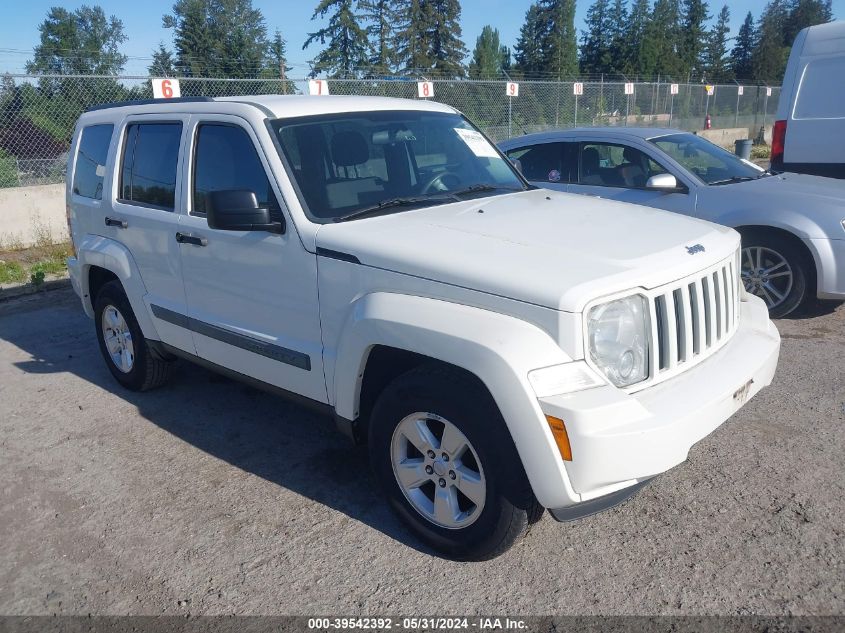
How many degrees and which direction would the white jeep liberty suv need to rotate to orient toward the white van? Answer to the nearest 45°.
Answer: approximately 90° to its left

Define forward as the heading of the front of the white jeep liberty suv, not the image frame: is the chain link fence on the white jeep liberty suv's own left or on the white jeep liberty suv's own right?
on the white jeep liberty suv's own left

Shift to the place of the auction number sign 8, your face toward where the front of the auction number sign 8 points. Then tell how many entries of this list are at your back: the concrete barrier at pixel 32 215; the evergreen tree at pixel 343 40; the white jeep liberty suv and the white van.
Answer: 1

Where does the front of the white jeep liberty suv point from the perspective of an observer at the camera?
facing the viewer and to the right of the viewer

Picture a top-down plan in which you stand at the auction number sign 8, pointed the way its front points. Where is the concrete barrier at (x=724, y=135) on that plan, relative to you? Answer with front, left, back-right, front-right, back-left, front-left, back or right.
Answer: back-left

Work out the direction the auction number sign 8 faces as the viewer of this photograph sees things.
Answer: facing the viewer

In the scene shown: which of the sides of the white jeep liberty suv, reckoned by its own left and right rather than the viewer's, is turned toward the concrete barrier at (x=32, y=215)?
back

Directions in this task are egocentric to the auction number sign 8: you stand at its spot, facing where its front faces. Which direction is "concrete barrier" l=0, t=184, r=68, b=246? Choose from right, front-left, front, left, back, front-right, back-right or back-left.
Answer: front-right

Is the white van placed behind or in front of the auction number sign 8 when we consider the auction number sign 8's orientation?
in front

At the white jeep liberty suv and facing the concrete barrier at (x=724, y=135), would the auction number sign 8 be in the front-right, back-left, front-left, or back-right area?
front-left

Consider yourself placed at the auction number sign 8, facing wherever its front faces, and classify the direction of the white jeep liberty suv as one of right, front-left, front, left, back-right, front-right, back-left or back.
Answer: front

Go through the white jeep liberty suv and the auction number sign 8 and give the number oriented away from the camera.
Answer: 0

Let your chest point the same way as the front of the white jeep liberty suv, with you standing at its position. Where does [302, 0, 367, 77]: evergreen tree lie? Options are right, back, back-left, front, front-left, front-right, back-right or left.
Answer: back-left
